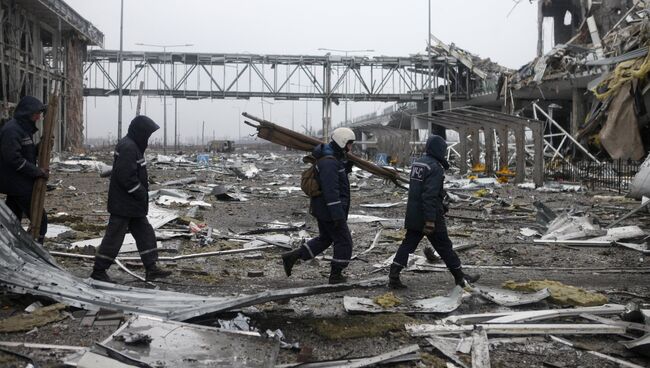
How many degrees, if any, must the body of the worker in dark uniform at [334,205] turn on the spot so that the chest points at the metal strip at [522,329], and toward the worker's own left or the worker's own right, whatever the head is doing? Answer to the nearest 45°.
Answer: approximately 45° to the worker's own right

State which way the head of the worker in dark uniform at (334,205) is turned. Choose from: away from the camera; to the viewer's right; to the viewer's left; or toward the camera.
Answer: to the viewer's right

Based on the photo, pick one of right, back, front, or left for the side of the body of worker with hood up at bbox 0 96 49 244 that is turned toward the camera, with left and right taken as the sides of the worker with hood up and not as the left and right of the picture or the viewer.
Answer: right

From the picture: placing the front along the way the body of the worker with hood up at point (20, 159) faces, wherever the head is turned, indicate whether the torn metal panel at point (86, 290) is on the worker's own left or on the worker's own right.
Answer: on the worker's own right

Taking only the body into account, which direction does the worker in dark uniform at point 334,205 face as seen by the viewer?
to the viewer's right

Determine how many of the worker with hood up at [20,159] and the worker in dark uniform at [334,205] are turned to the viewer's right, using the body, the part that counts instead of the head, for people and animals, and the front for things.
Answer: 2

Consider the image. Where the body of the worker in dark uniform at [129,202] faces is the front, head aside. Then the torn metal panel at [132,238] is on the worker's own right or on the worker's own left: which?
on the worker's own left
